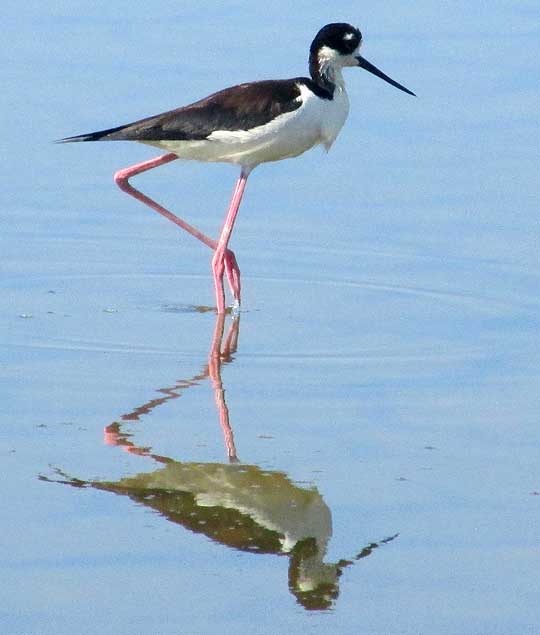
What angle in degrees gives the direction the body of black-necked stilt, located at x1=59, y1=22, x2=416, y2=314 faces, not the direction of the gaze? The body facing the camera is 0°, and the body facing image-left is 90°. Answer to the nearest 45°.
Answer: approximately 270°
